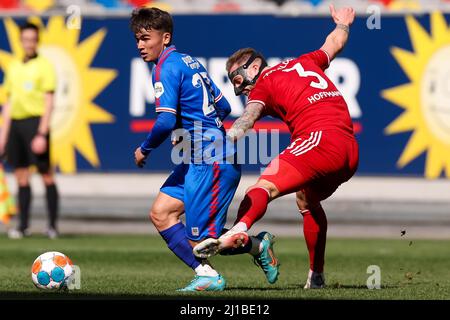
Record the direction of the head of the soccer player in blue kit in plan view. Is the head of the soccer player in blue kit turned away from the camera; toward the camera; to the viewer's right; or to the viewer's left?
to the viewer's left

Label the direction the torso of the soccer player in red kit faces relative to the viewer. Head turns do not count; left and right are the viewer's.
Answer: facing away from the viewer and to the left of the viewer

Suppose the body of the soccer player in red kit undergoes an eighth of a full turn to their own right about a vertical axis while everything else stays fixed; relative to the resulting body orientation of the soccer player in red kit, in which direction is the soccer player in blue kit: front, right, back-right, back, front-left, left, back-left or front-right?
left

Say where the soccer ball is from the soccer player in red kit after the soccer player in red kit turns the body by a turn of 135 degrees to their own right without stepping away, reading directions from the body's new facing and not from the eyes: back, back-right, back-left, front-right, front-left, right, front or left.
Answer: back

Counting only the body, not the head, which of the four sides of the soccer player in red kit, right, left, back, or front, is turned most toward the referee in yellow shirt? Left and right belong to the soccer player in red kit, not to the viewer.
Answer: front

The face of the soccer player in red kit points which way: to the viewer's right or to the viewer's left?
to the viewer's left
